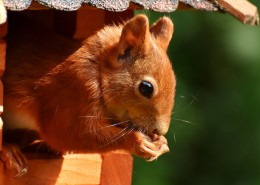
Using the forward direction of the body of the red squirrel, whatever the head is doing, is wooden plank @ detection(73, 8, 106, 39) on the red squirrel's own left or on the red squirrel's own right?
on the red squirrel's own left

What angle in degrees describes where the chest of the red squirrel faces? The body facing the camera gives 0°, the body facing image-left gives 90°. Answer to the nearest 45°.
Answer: approximately 270°

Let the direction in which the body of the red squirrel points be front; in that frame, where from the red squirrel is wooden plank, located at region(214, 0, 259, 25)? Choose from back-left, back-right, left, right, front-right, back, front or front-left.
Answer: front
